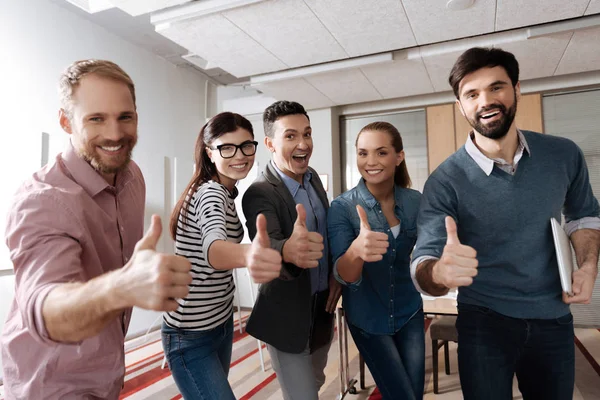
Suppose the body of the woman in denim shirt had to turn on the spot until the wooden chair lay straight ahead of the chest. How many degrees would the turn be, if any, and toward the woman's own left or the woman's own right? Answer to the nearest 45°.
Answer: approximately 180°

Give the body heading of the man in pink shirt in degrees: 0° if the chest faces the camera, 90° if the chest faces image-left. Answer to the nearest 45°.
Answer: approximately 315°

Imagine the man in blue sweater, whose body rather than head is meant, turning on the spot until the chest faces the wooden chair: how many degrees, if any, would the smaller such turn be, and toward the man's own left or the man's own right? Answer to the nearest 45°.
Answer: approximately 180°

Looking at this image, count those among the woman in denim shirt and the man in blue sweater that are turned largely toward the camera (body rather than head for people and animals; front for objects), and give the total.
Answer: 2

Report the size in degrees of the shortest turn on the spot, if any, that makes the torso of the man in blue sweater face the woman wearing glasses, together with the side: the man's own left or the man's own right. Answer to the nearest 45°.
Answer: approximately 90° to the man's own right

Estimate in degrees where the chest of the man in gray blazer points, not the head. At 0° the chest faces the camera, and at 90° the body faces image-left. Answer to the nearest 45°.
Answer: approximately 315°
